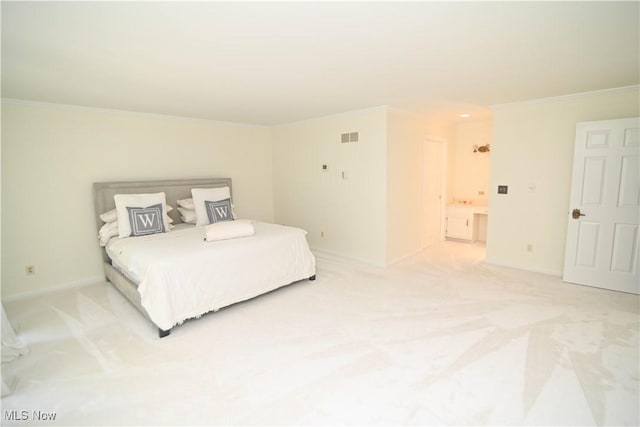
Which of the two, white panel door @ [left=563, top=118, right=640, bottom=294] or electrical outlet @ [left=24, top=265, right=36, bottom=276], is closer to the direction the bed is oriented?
the white panel door

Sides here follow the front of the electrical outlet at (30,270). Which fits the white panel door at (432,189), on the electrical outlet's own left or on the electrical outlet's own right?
on the electrical outlet's own left

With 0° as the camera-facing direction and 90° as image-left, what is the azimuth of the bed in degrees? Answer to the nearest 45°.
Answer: approximately 315°

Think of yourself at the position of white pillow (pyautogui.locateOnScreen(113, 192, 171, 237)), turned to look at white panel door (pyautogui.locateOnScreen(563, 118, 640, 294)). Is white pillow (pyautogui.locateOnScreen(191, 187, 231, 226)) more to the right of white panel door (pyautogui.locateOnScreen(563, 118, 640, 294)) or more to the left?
left

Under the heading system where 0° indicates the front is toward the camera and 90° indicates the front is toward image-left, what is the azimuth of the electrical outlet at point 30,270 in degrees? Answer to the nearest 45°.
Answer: approximately 0°

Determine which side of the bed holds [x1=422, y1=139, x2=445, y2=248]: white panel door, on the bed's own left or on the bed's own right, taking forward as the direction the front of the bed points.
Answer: on the bed's own left

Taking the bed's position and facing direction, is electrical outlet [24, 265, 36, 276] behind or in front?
behind

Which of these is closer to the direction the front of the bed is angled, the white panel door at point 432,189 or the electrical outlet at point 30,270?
the white panel door

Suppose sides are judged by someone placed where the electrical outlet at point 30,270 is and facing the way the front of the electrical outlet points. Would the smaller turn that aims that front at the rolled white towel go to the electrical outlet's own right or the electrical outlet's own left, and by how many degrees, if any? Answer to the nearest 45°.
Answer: approximately 45° to the electrical outlet's own left

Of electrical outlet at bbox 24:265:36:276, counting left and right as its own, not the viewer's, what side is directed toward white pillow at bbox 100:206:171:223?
left

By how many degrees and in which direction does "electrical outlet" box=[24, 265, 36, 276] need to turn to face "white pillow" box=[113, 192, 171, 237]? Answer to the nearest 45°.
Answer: approximately 45° to its left
